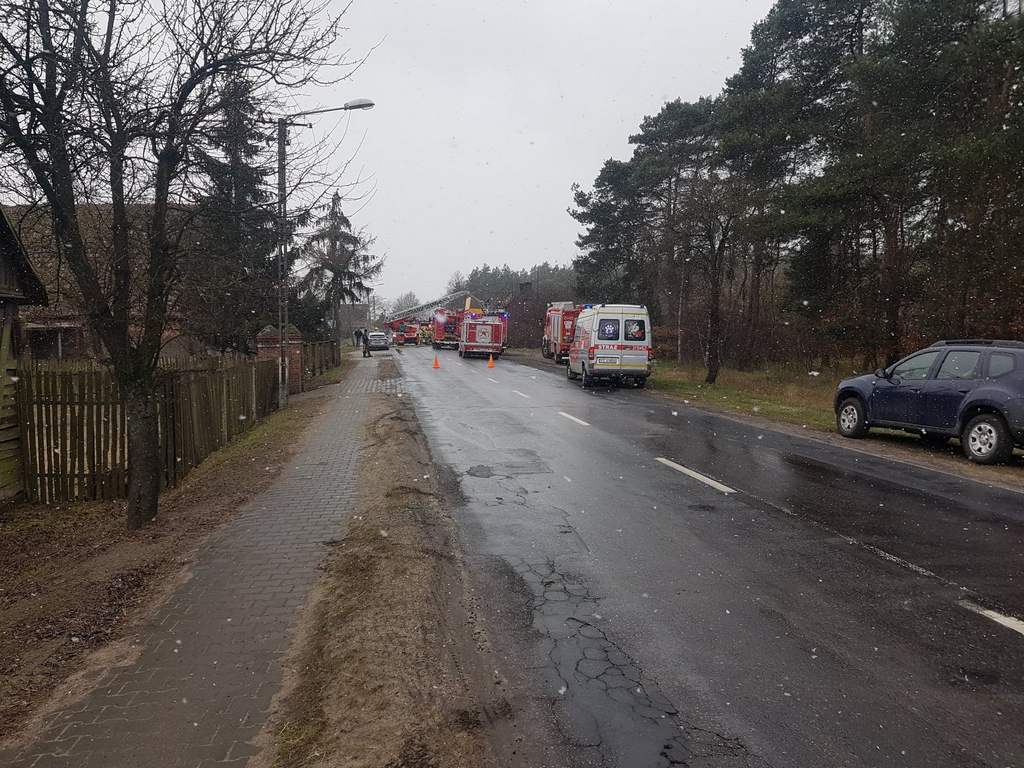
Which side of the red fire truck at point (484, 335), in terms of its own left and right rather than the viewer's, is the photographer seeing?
back

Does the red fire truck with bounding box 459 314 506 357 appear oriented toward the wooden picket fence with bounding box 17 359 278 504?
no

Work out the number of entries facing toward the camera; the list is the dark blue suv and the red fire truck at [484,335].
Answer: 0

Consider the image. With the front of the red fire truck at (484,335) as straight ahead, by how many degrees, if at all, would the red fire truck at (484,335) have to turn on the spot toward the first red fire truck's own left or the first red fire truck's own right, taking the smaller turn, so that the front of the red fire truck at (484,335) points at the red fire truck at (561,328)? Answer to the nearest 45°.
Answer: approximately 135° to the first red fire truck's own right

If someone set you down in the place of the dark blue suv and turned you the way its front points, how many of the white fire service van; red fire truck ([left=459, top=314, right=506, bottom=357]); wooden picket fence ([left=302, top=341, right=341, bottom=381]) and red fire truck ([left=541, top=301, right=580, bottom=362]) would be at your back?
0

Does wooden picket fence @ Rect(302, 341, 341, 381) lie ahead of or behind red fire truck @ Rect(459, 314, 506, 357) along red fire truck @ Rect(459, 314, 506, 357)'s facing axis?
behind

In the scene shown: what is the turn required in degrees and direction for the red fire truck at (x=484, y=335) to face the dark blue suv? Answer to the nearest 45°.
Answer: approximately 180°

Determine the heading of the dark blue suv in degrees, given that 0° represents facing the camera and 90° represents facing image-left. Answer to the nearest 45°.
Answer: approximately 135°

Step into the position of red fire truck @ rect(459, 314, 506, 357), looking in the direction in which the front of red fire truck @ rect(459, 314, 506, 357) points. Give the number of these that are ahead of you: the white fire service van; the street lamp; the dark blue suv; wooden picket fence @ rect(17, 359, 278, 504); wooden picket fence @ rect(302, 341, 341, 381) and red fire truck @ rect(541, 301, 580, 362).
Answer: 0

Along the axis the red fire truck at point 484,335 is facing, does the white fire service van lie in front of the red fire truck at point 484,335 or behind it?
behind
